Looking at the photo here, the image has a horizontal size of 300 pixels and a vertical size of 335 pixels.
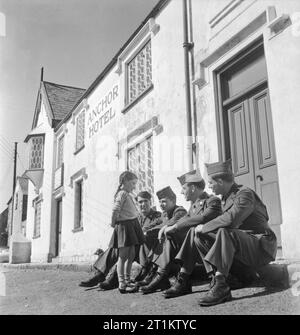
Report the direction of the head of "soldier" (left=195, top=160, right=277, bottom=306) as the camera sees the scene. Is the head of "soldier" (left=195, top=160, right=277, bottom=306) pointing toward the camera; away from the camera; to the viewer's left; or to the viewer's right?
to the viewer's left

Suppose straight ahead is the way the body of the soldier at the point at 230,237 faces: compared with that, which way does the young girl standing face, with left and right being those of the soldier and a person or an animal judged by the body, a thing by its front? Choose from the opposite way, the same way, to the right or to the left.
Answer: the opposite way

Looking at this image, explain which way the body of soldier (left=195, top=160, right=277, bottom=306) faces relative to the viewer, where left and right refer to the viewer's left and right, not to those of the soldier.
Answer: facing to the left of the viewer

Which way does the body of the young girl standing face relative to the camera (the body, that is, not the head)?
to the viewer's right

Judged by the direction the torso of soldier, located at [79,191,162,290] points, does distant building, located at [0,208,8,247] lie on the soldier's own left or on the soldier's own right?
on the soldier's own right

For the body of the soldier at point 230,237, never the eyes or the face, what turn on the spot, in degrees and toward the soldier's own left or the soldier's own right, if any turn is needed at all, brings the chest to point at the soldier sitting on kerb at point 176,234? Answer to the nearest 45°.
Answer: approximately 45° to the soldier's own right

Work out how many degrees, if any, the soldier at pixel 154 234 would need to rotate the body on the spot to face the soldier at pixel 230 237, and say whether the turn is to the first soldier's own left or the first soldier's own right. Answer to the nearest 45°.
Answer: approximately 90° to the first soldier's own left

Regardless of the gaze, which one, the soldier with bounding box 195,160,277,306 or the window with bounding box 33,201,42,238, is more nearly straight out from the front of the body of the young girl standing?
the soldier

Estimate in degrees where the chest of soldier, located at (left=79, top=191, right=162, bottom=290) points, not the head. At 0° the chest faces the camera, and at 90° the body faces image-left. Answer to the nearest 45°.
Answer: approximately 45°
